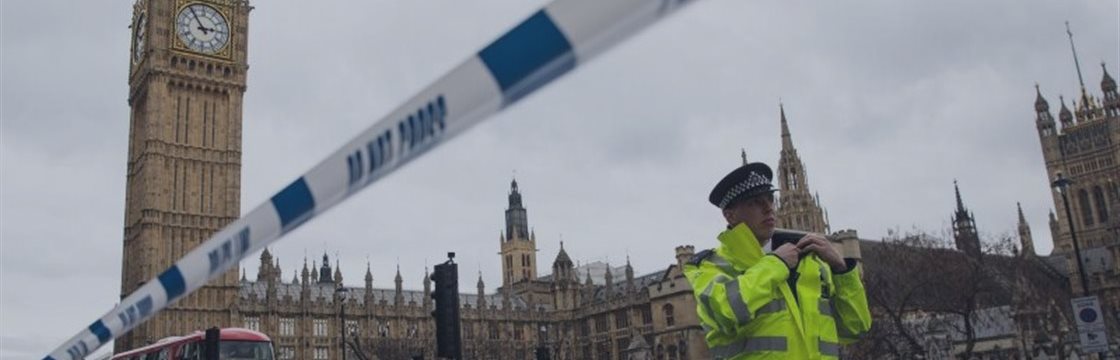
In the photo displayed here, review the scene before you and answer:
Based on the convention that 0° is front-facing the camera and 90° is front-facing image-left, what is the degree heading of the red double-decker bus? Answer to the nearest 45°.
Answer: approximately 315°

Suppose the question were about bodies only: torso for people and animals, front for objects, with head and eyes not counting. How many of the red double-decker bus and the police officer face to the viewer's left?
0

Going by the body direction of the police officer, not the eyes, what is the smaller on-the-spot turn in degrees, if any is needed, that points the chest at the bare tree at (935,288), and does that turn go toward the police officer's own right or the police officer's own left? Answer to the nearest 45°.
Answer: approximately 135° to the police officer's own left

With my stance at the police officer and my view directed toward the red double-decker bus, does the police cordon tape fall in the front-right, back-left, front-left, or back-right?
back-left

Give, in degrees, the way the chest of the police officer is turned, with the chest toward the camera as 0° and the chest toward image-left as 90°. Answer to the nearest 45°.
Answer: approximately 315°

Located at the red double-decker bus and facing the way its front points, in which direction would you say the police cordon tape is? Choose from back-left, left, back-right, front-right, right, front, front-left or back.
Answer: front-right

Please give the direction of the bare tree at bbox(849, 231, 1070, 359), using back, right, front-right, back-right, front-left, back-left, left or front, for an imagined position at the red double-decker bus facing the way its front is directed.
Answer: front-left
